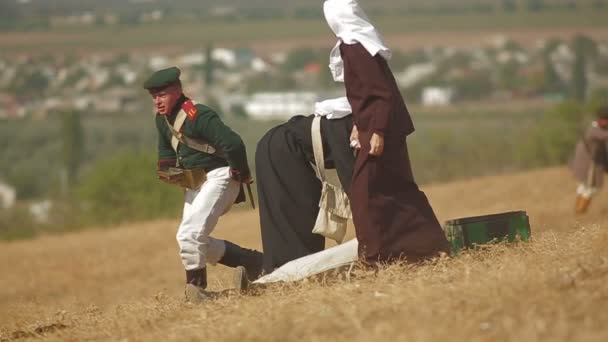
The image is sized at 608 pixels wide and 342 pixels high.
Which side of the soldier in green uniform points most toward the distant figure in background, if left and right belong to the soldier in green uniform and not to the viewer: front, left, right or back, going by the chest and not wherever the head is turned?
back

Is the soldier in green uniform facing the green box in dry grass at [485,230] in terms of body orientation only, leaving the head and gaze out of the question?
no

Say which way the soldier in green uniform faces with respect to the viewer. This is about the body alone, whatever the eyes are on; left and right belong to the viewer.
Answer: facing the viewer and to the left of the viewer

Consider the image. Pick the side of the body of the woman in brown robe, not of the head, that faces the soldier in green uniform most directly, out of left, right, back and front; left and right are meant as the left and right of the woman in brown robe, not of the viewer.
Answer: front
